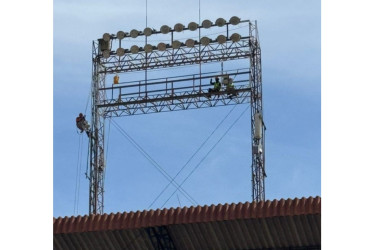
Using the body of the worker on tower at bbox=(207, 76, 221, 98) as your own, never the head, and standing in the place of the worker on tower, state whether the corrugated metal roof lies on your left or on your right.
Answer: on your left

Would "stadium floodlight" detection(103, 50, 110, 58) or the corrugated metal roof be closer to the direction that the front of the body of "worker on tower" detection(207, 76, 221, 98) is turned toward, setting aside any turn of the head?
the stadium floodlight

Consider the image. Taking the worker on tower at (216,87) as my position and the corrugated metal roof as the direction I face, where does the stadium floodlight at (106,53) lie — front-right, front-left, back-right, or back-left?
back-right
